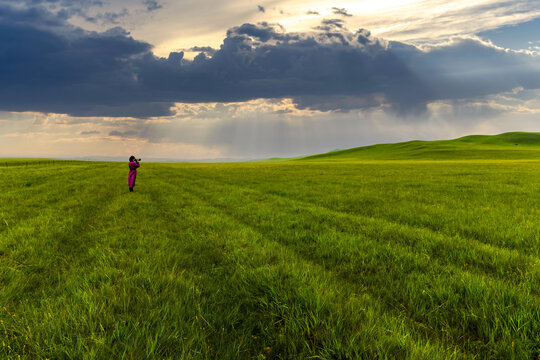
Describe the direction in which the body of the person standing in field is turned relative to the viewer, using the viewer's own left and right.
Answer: facing to the right of the viewer
